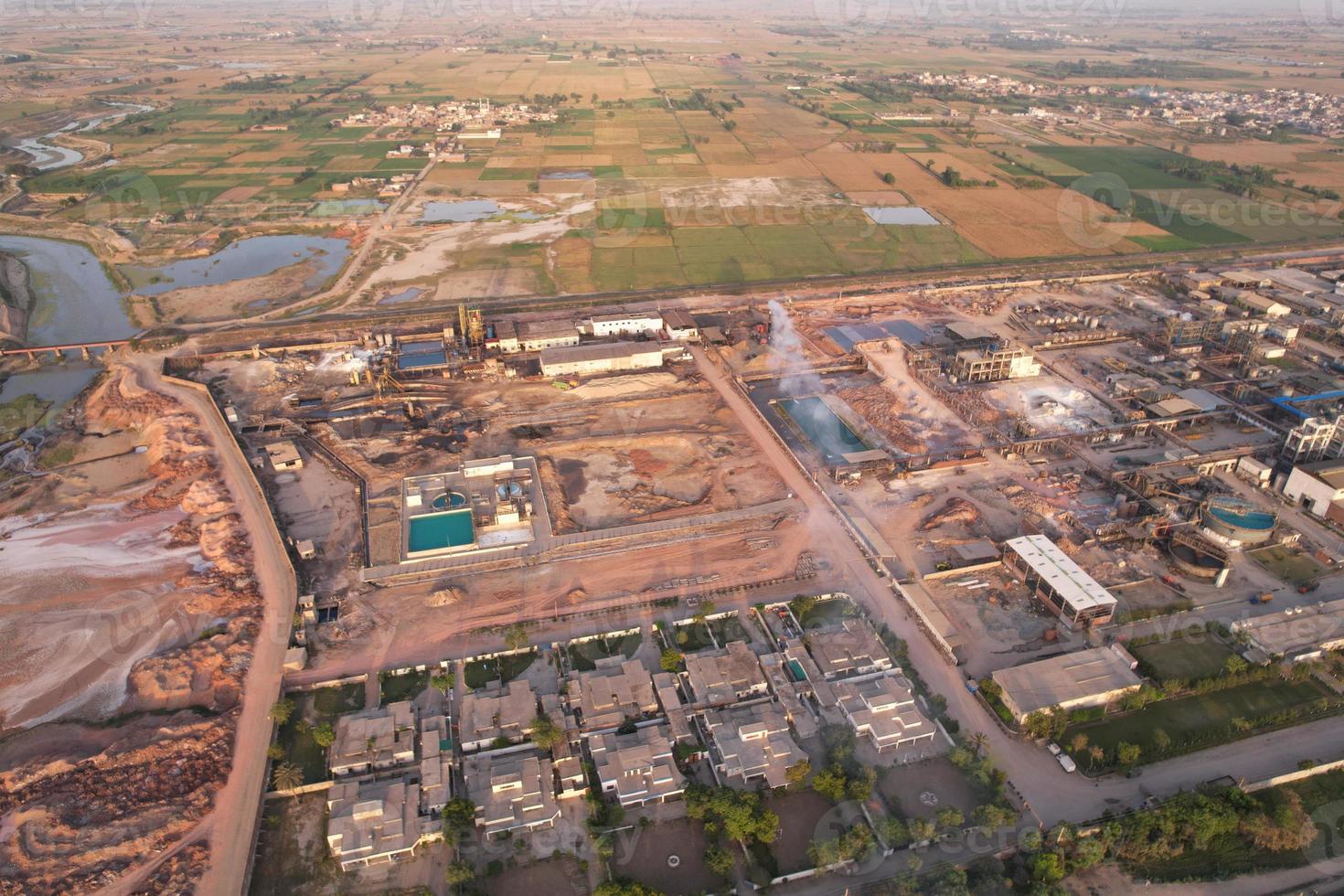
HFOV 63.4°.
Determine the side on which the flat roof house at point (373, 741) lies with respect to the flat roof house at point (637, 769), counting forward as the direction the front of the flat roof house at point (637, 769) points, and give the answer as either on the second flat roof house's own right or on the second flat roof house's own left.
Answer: on the second flat roof house's own right

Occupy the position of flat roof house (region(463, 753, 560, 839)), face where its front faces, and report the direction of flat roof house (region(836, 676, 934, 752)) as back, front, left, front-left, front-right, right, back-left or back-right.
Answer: left

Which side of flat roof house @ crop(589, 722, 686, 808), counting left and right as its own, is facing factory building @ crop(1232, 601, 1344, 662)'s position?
left

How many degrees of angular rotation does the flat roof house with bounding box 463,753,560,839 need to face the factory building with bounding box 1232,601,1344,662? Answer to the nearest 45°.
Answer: approximately 90° to its left

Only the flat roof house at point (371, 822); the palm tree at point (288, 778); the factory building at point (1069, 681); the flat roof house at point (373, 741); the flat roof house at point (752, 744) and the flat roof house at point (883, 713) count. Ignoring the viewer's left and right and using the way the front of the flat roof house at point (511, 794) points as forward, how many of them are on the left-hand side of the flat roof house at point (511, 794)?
3

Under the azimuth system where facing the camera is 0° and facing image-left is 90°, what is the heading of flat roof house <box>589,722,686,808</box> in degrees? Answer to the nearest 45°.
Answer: approximately 0°

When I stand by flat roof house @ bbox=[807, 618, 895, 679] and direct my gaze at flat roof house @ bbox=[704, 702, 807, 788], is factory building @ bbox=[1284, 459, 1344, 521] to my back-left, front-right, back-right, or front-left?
back-left

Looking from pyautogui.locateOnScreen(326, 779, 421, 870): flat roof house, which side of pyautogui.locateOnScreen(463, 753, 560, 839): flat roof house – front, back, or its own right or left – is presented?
right
